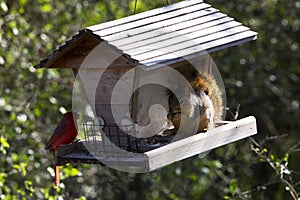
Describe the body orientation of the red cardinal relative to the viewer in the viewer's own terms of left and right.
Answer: facing to the right of the viewer
